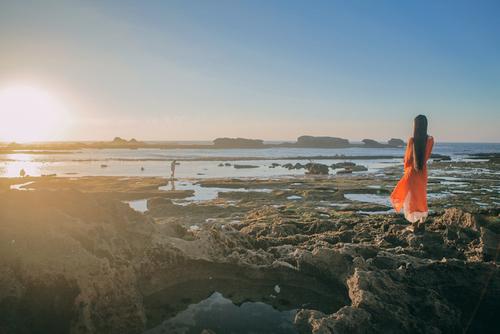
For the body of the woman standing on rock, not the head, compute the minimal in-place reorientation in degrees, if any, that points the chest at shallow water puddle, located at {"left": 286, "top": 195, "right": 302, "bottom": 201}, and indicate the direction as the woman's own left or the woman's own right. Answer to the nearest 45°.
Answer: approximately 45° to the woman's own left

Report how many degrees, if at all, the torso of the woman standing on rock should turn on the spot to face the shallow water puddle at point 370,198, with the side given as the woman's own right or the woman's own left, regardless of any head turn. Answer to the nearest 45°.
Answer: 0° — they already face it

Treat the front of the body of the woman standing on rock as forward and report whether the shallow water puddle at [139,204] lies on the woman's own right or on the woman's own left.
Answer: on the woman's own left

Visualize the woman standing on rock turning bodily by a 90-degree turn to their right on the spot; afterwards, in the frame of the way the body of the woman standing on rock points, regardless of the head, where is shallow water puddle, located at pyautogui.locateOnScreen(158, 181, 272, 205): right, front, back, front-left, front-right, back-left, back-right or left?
back-left

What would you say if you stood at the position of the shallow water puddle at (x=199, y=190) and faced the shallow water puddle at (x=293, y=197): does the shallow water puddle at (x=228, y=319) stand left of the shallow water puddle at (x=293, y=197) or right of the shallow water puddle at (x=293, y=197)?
right

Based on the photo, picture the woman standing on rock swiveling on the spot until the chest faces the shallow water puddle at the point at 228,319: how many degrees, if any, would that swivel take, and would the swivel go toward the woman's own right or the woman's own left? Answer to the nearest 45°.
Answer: approximately 135° to the woman's own left

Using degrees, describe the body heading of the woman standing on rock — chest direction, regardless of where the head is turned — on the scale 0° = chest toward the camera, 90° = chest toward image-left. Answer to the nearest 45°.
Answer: approximately 180°

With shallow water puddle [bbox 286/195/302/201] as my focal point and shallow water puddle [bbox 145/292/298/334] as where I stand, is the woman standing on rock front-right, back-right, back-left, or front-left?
front-right
